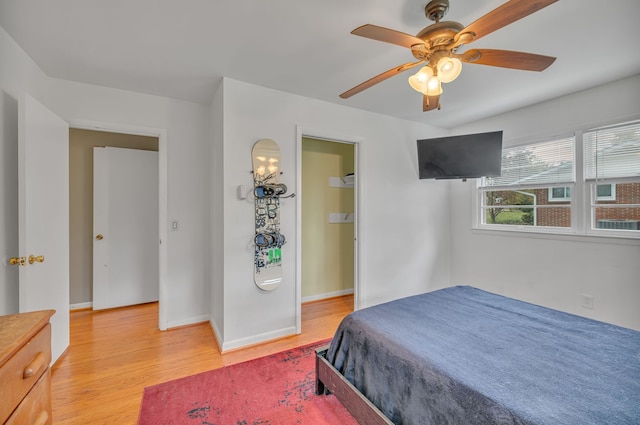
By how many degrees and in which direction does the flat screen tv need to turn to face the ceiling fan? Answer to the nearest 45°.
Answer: approximately 45° to its left

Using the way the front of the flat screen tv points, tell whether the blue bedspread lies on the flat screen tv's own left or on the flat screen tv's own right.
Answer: on the flat screen tv's own left

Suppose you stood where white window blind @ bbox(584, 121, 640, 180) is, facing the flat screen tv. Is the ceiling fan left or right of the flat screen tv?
left

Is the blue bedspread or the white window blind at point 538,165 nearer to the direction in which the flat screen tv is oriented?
the blue bedspread

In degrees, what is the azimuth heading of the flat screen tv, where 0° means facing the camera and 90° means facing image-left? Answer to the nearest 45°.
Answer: approximately 45°

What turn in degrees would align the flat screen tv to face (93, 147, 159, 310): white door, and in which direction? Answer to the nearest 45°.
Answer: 0° — it already faces it

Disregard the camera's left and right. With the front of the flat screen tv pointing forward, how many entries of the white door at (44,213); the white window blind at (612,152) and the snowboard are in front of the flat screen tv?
2

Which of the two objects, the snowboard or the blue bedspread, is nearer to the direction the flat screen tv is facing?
the blue bedspread

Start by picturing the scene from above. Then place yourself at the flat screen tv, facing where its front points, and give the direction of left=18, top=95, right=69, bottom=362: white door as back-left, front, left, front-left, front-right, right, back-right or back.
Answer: front

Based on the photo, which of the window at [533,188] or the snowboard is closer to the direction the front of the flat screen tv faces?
the snowboard
